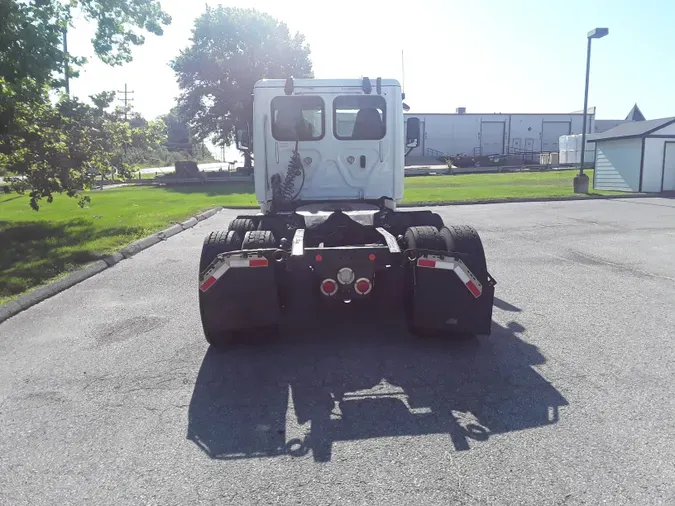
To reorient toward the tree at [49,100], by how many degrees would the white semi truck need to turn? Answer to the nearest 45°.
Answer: approximately 45° to its left

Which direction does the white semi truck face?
away from the camera

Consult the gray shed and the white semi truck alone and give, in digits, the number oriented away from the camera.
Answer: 1

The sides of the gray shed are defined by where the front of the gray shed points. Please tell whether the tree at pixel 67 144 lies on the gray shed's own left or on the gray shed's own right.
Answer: on the gray shed's own right

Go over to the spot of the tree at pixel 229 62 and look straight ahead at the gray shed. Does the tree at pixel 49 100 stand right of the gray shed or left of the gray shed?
right

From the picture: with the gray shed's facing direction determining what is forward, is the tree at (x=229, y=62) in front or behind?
behind

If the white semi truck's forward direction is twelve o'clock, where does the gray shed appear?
The gray shed is roughly at 1 o'clock from the white semi truck.

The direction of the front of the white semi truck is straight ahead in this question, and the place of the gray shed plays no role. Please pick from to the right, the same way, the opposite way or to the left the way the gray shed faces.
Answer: the opposite way

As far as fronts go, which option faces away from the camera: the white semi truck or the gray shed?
the white semi truck

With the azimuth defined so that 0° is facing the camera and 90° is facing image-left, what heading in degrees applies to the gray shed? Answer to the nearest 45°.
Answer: approximately 315°
